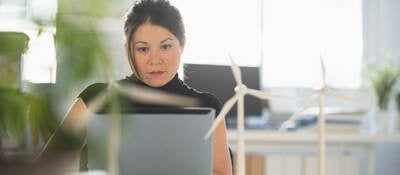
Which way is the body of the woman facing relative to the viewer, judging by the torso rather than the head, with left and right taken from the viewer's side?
facing the viewer

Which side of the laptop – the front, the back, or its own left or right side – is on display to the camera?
back

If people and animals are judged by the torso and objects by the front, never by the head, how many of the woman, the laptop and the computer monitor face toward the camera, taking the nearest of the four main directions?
2

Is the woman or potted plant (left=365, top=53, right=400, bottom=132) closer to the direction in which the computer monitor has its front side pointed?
the woman

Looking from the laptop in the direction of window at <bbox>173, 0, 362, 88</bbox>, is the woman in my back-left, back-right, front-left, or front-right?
front-left

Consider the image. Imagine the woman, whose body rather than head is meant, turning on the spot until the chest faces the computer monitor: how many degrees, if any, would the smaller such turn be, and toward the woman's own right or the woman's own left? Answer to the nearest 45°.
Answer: approximately 180°

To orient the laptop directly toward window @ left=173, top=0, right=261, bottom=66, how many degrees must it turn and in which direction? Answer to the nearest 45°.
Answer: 0° — it already faces it

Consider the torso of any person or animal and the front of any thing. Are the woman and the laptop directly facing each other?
yes

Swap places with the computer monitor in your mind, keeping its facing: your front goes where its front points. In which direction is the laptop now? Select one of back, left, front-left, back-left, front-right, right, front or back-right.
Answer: front

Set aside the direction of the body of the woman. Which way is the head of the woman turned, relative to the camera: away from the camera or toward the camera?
toward the camera

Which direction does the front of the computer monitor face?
toward the camera
